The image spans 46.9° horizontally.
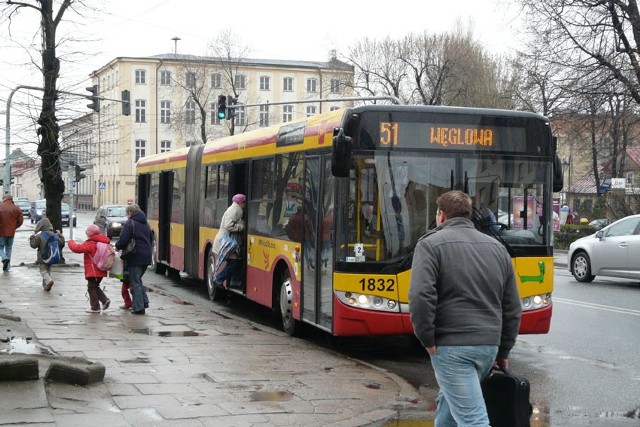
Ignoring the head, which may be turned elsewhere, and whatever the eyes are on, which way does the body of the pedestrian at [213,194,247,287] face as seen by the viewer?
to the viewer's right

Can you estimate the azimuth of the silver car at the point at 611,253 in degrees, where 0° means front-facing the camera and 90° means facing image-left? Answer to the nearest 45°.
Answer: approximately 135°

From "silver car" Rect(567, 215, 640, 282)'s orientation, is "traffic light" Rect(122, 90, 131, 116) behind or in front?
in front

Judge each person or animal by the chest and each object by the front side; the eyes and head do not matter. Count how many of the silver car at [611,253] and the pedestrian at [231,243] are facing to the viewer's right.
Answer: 1
